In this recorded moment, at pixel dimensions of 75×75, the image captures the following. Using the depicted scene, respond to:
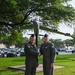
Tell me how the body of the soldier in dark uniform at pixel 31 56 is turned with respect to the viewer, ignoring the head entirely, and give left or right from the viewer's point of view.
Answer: facing the viewer and to the right of the viewer

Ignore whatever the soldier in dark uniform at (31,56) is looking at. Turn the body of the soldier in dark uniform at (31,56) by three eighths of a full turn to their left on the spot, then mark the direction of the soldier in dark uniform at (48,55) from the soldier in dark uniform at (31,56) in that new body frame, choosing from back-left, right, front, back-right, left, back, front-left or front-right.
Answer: right
